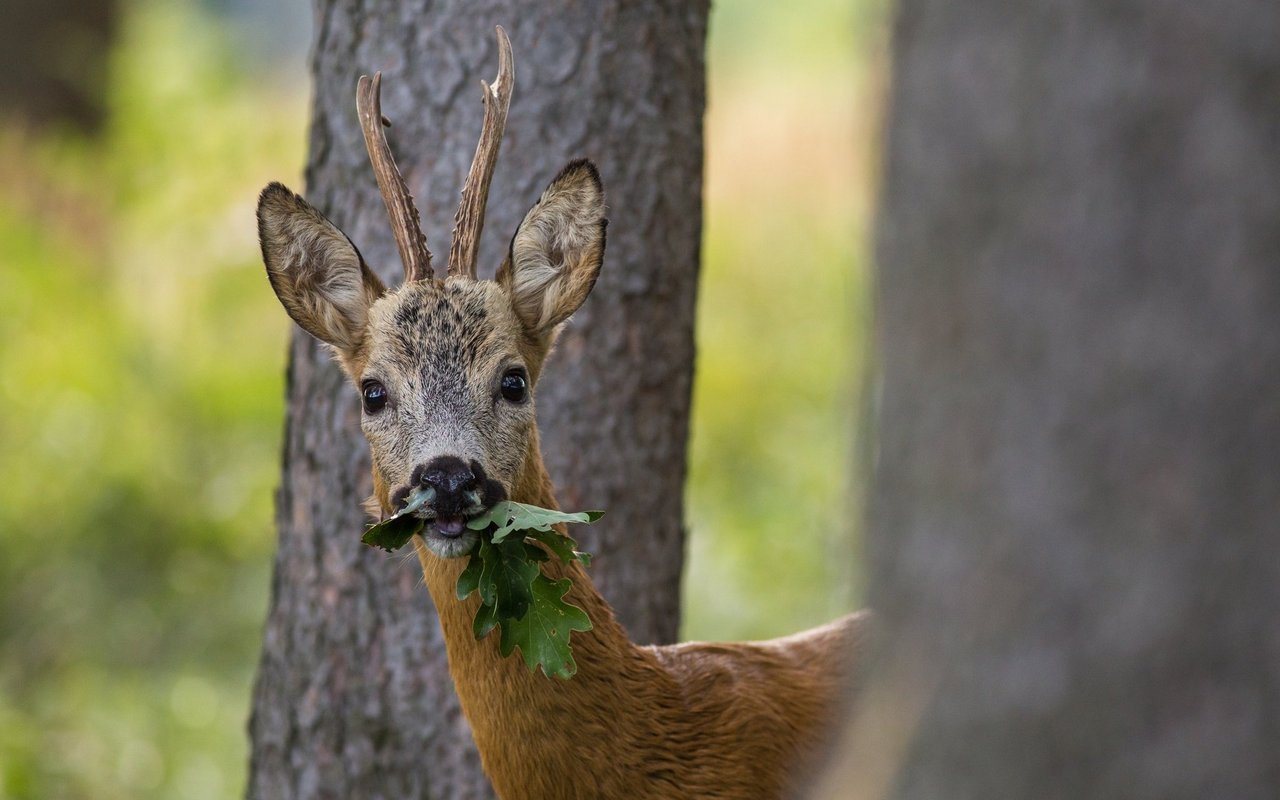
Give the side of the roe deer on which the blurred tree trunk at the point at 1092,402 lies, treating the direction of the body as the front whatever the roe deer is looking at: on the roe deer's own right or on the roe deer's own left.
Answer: on the roe deer's own left

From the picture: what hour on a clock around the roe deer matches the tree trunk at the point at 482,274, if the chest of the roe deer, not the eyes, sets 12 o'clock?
The tree trunk is roughly at 4 o'clock from the roe deer.

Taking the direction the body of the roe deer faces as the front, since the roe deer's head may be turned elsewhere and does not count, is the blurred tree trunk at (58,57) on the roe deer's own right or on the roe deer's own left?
on the roe deer's own right

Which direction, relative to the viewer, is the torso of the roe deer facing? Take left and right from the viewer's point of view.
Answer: facing the viewer and to the left of the viewer
